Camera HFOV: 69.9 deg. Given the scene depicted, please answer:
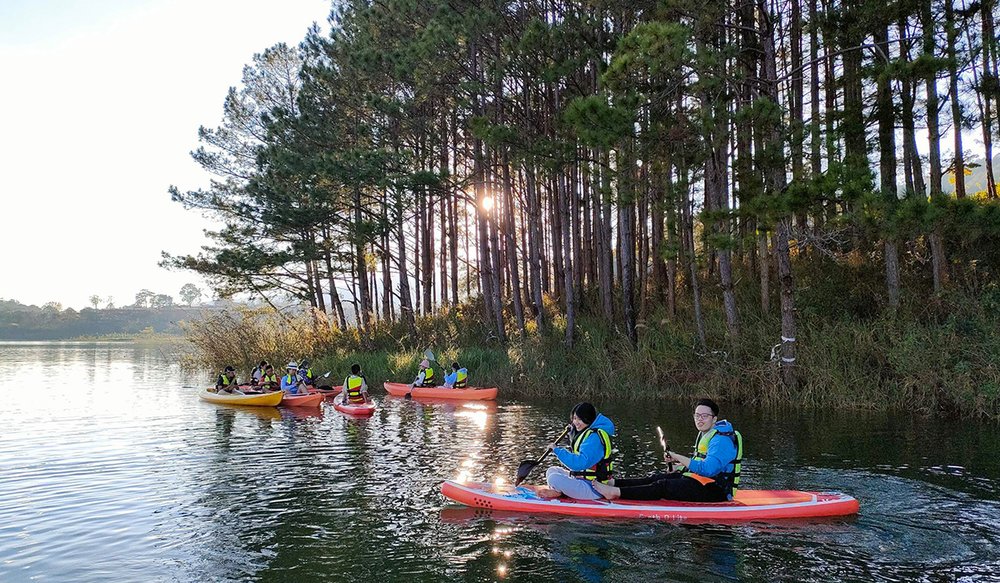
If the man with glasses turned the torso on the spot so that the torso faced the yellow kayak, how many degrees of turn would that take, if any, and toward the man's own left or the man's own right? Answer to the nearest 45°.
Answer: approximately 45° to the man's own right

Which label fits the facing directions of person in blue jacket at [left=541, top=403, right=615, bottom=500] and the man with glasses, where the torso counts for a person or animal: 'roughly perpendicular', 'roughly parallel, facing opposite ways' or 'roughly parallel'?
roughly parallel

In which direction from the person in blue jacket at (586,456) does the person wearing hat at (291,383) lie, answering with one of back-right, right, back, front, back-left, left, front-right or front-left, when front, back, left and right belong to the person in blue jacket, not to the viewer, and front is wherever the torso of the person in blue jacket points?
front-right

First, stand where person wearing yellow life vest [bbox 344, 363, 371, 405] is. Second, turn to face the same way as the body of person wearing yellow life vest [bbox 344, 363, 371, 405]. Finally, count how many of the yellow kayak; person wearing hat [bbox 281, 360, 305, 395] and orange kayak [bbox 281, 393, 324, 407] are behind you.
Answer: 0

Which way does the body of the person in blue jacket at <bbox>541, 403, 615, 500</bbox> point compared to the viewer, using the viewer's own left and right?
facing to the left of the viewer

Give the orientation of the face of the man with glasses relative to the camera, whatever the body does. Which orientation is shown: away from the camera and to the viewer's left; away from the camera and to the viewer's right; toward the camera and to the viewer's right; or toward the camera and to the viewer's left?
toward the camera and to the viewer's left

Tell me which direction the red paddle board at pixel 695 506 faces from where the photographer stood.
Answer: facing to the left of the viewer

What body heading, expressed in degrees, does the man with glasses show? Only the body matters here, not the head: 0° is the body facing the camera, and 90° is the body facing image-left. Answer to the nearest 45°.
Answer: approximately 90°
